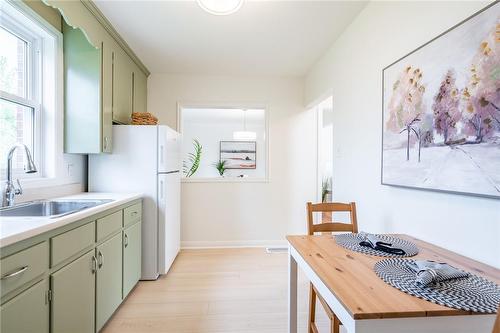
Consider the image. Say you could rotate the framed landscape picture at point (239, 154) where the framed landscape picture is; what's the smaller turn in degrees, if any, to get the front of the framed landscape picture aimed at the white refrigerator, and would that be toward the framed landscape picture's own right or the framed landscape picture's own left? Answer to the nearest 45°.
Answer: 0° — it already faces it

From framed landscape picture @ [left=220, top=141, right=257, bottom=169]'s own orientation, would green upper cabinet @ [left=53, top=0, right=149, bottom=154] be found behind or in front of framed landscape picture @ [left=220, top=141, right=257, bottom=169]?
in front

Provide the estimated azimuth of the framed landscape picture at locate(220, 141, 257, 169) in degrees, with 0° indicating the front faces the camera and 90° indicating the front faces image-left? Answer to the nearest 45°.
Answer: approximately 0°

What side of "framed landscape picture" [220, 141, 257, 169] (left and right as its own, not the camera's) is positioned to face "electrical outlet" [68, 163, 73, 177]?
front

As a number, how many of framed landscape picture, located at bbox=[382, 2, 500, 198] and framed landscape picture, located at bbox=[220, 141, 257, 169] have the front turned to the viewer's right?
0

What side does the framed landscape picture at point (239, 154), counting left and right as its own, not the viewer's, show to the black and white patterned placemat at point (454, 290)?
front

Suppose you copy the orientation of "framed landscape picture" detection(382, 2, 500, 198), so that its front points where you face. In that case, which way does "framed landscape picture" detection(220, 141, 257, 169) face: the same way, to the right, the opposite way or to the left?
to the left

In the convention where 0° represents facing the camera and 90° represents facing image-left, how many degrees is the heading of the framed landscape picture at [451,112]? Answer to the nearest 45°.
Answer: approximately 45°

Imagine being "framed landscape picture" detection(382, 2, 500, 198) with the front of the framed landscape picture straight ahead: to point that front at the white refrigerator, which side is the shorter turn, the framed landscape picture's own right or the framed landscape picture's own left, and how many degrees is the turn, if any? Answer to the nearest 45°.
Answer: approximately 45° to the framed landscape picture's own right

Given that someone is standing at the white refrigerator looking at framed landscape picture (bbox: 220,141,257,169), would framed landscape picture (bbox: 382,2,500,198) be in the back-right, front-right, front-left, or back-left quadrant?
back-right
